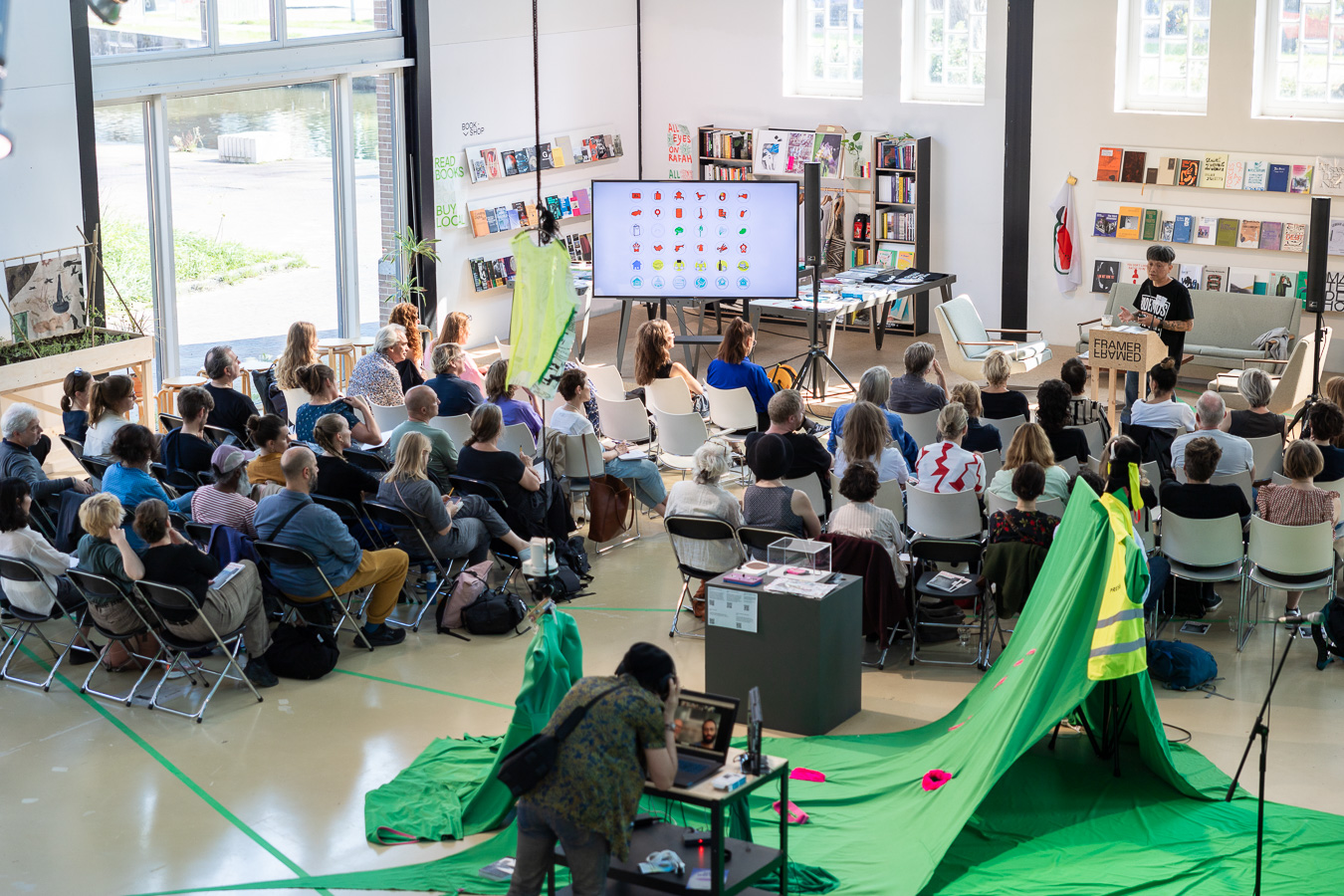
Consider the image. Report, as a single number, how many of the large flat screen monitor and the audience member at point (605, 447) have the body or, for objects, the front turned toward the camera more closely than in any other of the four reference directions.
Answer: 1

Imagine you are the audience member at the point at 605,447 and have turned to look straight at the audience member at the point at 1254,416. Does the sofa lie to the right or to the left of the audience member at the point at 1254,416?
left

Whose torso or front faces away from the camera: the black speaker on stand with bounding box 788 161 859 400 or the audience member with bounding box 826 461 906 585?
the audience member

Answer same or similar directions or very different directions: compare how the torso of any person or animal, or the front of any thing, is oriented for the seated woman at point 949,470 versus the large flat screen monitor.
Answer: very different directions

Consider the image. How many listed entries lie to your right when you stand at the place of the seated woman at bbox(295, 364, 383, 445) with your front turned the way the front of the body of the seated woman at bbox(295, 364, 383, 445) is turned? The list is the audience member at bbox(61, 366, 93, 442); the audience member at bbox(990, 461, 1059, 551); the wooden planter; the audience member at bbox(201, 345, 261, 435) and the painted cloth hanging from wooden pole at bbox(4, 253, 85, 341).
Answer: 1

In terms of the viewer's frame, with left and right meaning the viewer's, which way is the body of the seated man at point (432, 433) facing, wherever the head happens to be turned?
facing away from the viewer and to the right of the viewer

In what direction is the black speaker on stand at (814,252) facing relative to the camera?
toward the camera

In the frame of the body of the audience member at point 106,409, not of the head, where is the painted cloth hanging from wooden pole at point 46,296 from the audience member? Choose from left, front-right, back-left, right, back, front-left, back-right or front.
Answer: front-left

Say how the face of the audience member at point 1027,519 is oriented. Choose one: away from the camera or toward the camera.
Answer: away from the camera

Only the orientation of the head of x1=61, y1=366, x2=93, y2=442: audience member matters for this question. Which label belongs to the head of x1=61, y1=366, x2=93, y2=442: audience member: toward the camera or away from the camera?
away from the camera

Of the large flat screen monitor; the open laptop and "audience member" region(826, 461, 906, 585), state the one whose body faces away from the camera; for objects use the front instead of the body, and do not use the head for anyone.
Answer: the audience member

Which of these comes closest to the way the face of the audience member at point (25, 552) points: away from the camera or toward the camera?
away from the camera

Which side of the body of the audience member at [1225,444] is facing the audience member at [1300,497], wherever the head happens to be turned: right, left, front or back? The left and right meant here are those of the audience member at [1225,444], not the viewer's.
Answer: back

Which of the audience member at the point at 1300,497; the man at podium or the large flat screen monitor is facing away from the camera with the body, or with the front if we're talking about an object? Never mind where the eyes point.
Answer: the audience member

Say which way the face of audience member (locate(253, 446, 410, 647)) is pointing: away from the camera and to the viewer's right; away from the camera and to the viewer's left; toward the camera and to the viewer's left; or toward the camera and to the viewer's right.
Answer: away from the camera and to the viewer's right

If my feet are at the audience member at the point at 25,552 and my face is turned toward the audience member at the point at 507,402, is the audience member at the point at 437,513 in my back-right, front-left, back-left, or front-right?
front-right

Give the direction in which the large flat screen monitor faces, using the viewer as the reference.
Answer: facing the viewer
